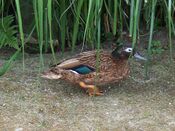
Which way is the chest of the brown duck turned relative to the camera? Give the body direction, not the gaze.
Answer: to the viewer's right
